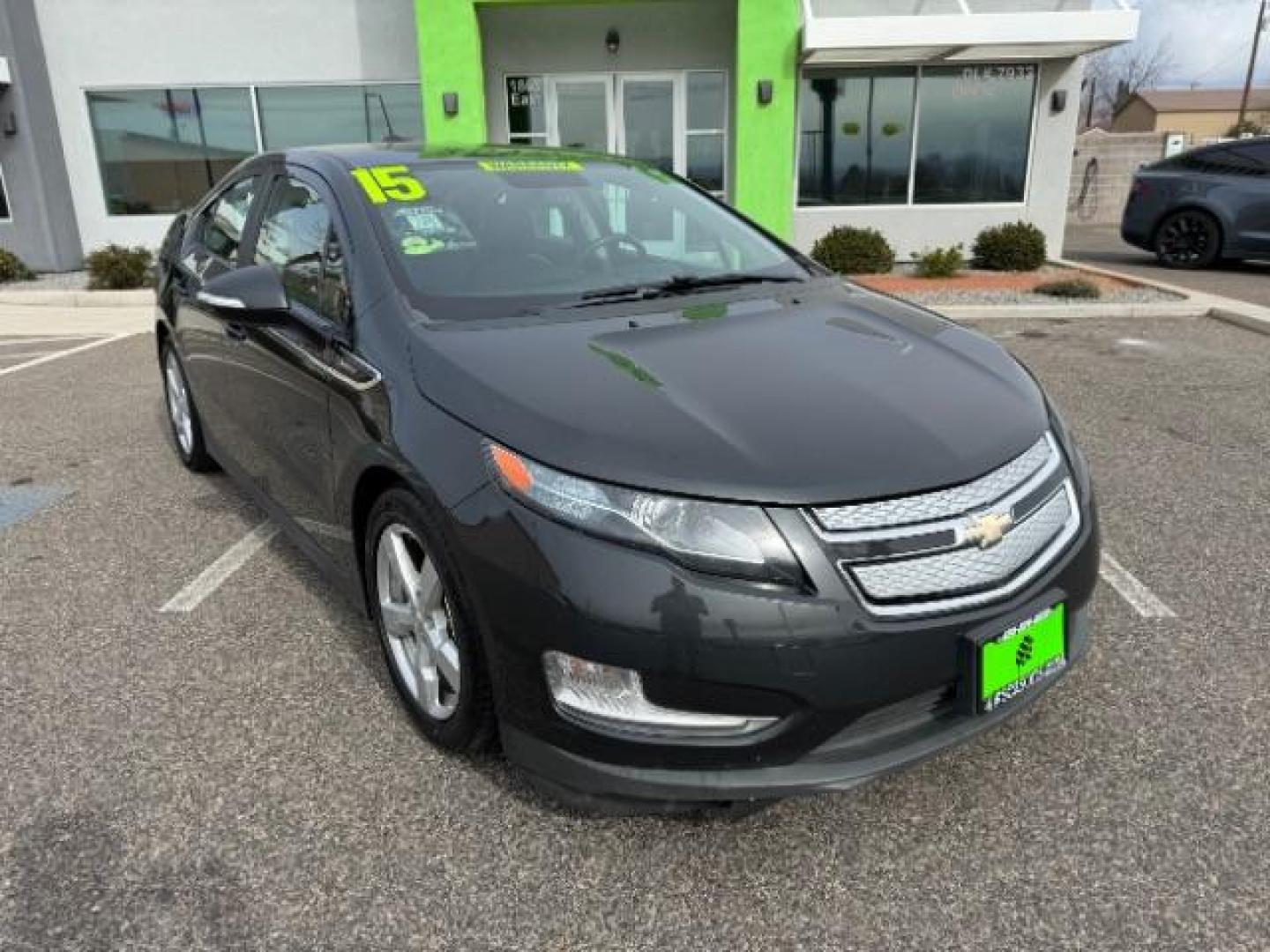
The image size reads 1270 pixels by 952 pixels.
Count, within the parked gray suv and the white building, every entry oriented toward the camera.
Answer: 1

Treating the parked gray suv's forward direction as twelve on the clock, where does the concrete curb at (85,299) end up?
The concrete curb is roughly at 5 o'clock from the parked gray suv.

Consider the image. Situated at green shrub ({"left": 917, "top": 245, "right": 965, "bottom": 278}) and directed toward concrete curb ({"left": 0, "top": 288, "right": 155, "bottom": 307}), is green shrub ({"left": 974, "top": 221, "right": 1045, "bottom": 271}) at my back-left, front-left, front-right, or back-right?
back-right

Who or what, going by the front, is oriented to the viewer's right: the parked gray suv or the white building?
the parked gray suv

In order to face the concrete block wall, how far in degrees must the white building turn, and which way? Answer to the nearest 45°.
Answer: approximately 135° to its left

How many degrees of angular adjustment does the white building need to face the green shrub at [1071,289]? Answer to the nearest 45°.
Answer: approximately 45° to its left

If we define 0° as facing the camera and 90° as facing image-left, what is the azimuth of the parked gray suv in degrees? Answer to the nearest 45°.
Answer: approximately 270°

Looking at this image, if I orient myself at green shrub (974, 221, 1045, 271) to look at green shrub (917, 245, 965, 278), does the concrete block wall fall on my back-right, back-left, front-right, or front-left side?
back-right

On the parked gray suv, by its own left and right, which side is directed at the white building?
back

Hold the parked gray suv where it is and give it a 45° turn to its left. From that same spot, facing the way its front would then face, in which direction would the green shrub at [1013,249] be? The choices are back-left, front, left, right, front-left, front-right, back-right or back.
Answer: back

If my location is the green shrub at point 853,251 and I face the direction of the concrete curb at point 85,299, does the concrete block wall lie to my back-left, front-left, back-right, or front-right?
back-right

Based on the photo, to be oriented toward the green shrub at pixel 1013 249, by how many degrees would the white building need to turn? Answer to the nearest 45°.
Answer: approximately 90° to its left

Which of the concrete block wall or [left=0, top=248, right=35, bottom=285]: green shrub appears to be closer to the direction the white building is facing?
the green shrub

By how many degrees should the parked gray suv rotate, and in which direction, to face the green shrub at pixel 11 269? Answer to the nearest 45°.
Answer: approximately 135° to its right

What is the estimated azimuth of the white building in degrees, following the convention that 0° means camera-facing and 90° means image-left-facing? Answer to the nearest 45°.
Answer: approximately 0°
